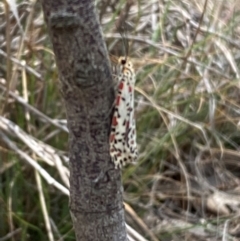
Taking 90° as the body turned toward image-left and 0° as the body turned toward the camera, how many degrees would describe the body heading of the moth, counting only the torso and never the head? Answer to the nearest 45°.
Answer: approximately 180°
